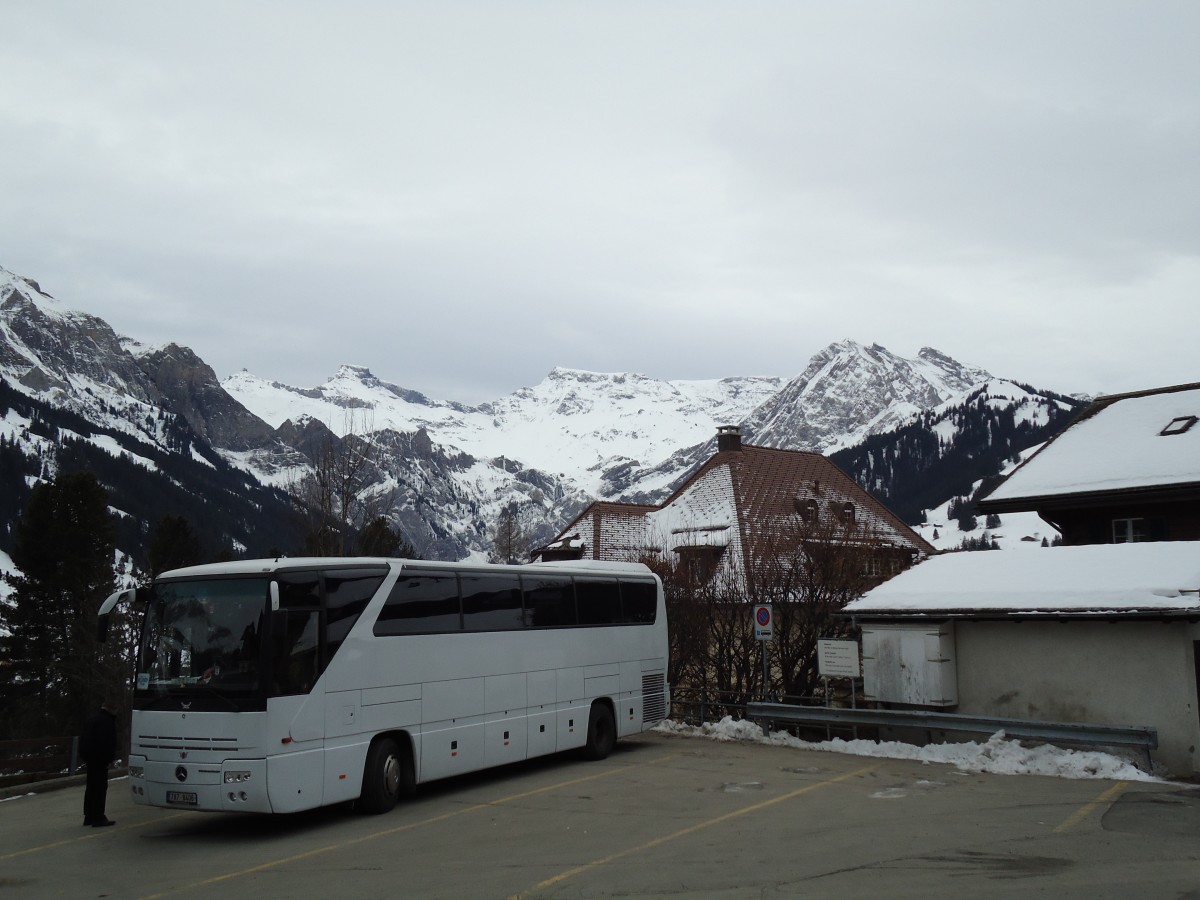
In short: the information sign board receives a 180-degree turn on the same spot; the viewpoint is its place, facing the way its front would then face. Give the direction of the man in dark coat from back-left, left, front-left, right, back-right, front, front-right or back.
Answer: back-left

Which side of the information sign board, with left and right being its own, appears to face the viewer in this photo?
front

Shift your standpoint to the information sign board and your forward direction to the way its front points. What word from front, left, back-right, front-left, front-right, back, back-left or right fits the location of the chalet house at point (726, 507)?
back

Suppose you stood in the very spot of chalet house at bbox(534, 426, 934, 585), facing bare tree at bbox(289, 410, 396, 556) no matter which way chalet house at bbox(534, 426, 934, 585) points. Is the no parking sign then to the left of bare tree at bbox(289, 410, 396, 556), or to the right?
left

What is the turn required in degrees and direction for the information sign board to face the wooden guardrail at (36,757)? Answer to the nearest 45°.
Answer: approximately 90° to its right

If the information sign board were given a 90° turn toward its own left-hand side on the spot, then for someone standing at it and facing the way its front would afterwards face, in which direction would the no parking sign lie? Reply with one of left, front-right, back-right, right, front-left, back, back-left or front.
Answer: back

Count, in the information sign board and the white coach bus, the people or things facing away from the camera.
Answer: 0

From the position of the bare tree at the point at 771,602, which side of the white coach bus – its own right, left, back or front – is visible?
back

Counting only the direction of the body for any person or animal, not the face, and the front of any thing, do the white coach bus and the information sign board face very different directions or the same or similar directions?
same or similar directions

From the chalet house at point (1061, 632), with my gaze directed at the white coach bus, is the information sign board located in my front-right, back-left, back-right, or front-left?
front-right

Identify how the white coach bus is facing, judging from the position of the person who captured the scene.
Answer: facing the viewer and to the left of the viewer

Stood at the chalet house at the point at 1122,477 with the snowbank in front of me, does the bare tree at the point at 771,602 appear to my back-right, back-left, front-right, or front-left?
front-right

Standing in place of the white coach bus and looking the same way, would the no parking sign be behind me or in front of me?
behind

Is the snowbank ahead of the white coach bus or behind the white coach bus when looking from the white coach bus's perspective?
behind
